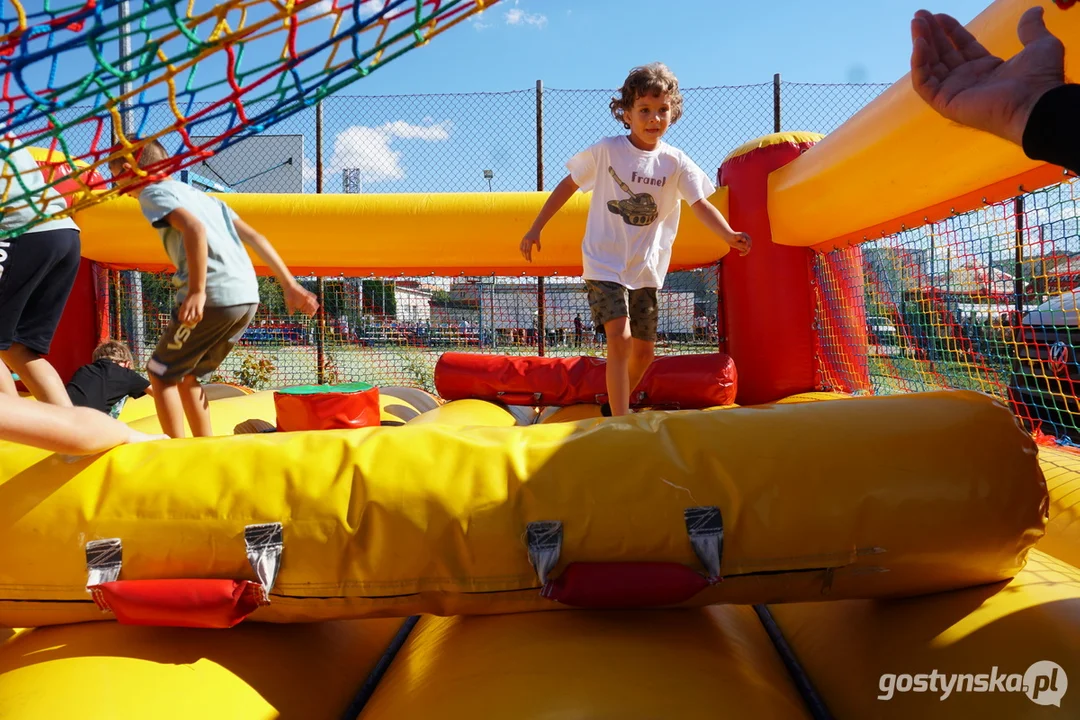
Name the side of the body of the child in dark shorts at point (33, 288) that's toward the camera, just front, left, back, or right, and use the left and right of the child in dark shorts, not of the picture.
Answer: left

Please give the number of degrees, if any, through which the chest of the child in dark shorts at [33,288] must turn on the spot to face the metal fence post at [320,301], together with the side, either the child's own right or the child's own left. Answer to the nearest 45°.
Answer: approximately 135° to the child's own right

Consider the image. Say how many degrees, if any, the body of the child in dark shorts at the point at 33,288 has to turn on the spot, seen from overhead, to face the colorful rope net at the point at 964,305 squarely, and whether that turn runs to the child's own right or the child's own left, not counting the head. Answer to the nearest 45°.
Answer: approximately 180°

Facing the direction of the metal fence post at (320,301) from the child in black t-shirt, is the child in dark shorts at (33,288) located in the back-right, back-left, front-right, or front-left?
back-right

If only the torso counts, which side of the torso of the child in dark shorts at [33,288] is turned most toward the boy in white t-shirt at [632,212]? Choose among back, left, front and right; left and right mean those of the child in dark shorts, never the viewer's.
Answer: back
